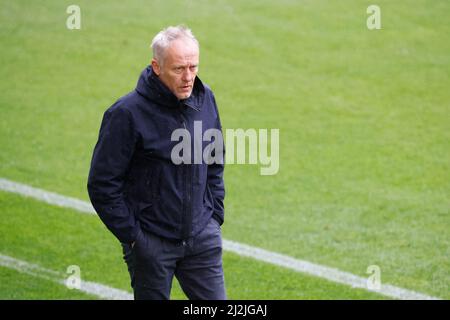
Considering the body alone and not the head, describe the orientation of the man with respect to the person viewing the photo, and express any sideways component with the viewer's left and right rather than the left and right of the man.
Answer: facing the viewer and to the right of the viewer

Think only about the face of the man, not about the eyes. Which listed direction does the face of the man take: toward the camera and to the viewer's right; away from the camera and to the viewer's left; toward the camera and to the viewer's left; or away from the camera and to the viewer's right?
toward the camera and to the viewer's right
